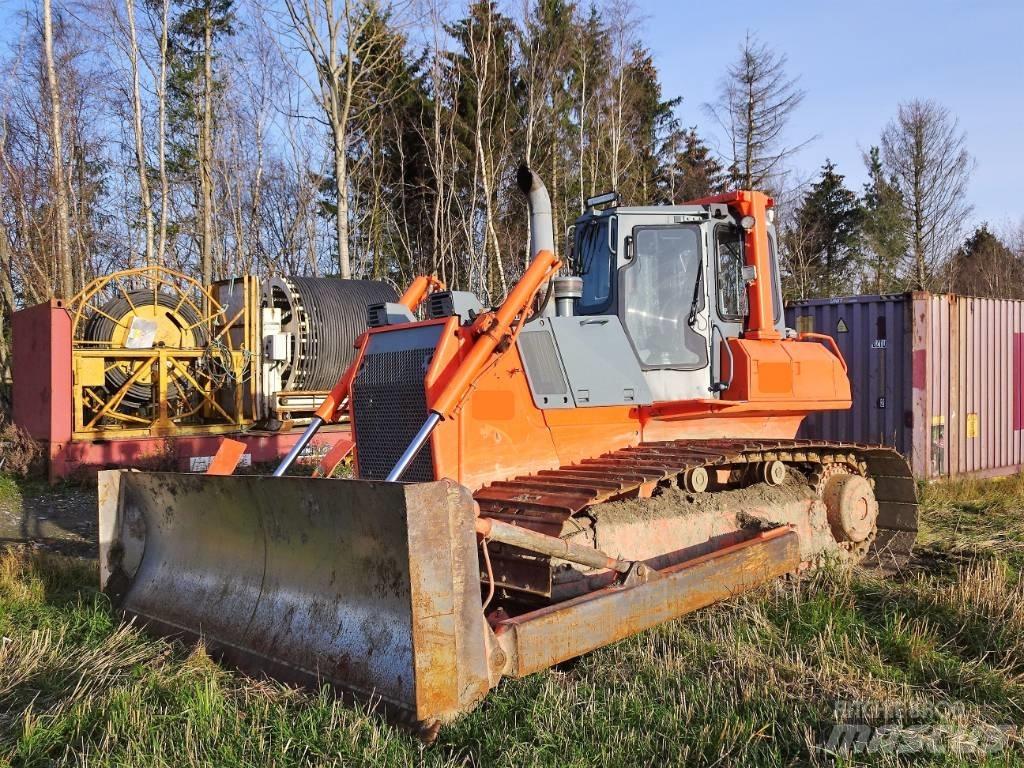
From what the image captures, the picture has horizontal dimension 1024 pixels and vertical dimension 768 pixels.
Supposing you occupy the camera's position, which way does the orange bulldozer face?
facing the viewer and to the left of the viewer

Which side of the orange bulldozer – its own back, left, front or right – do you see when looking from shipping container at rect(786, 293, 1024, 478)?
back

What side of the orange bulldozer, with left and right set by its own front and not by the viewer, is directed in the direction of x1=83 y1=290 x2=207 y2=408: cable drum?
right

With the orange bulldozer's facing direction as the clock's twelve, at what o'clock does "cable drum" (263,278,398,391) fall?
The cable drum is roughly at 4 o'clock from the orange bulldozer.

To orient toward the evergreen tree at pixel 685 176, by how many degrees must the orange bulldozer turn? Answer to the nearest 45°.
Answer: approximately 135° to its right

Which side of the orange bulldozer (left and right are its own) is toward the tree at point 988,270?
back

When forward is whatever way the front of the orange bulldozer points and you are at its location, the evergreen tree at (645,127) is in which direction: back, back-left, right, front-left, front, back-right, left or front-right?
back-right

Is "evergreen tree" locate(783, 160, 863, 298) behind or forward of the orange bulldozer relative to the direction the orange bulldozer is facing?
behind
